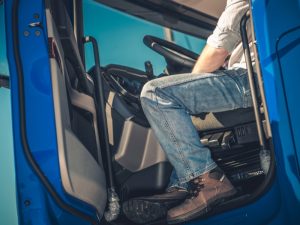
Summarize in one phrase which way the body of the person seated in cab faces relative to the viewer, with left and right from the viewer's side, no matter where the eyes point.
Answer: facing to the left of the viewer
